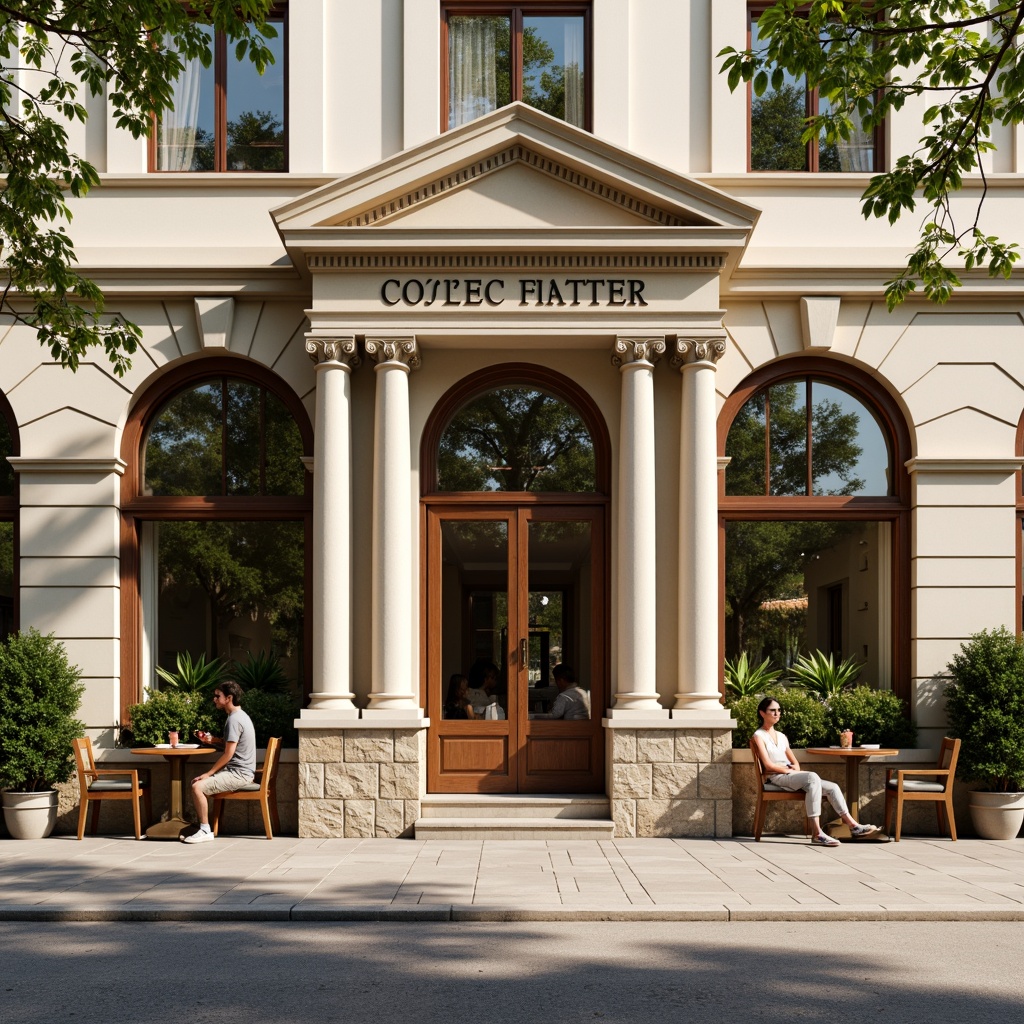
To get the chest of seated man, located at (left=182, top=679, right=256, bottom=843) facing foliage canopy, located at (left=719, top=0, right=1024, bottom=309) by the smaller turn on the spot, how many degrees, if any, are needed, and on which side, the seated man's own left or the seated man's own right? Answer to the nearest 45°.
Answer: approximately 135° to the seated man's own left

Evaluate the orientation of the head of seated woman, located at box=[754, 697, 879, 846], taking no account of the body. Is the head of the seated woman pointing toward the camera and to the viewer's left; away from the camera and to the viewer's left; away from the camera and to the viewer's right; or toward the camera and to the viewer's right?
toward the camera and to the viewer's right

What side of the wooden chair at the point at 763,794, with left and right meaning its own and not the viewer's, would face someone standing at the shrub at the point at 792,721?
left

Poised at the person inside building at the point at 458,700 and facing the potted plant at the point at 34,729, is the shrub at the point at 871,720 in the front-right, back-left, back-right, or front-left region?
back-left

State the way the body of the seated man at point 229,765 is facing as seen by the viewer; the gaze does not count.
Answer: to the viewer's left

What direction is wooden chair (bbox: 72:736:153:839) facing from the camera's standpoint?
to the viewer's right

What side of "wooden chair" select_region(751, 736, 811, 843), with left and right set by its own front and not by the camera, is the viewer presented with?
right

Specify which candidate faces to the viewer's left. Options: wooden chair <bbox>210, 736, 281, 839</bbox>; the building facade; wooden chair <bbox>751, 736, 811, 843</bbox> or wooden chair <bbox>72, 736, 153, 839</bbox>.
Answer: wooden chair <bbox>210, 736, 281, 839</bbox>

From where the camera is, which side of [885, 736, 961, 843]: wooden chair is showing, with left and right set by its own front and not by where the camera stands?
left

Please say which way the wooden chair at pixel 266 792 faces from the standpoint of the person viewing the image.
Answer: facing to the left of the viewer

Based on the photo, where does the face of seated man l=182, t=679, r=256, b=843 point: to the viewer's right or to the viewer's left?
to the viewer's left

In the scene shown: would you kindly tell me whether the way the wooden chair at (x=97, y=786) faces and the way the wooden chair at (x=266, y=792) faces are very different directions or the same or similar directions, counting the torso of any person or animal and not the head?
very different directions

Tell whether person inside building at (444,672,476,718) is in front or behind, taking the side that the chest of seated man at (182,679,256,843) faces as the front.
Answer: behind

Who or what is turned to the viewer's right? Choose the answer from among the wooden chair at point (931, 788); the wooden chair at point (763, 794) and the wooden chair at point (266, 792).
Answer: the wooden chair at point (763, 794)

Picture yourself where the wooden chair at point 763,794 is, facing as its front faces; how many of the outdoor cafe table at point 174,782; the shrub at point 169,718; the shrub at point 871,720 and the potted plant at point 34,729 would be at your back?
3
